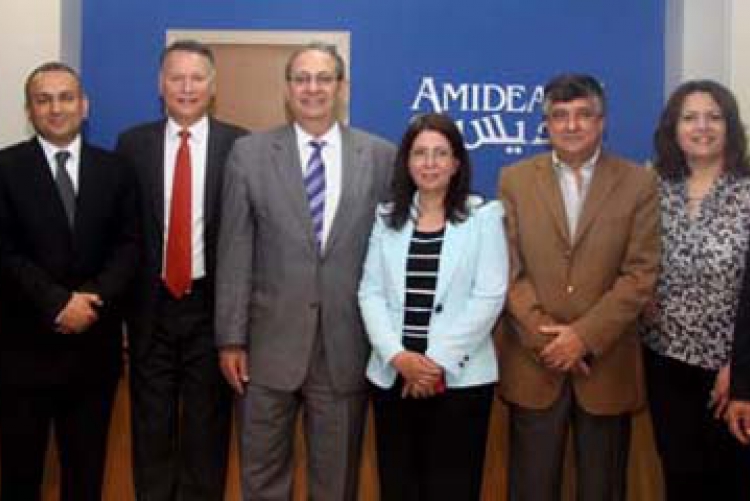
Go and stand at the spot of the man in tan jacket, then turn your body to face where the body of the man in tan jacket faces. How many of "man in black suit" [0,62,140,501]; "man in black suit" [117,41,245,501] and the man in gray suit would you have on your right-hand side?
3

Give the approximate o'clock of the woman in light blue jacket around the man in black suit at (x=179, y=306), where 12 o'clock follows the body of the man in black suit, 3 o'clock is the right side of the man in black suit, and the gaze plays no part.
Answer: The woman in light blue jacket is roughly at 10 o'clock from the man in black suit.

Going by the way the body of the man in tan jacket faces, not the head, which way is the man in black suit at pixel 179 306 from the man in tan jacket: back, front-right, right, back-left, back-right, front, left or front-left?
right

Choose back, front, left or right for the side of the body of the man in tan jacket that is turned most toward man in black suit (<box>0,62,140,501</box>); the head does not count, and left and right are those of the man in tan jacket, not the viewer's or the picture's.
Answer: right
